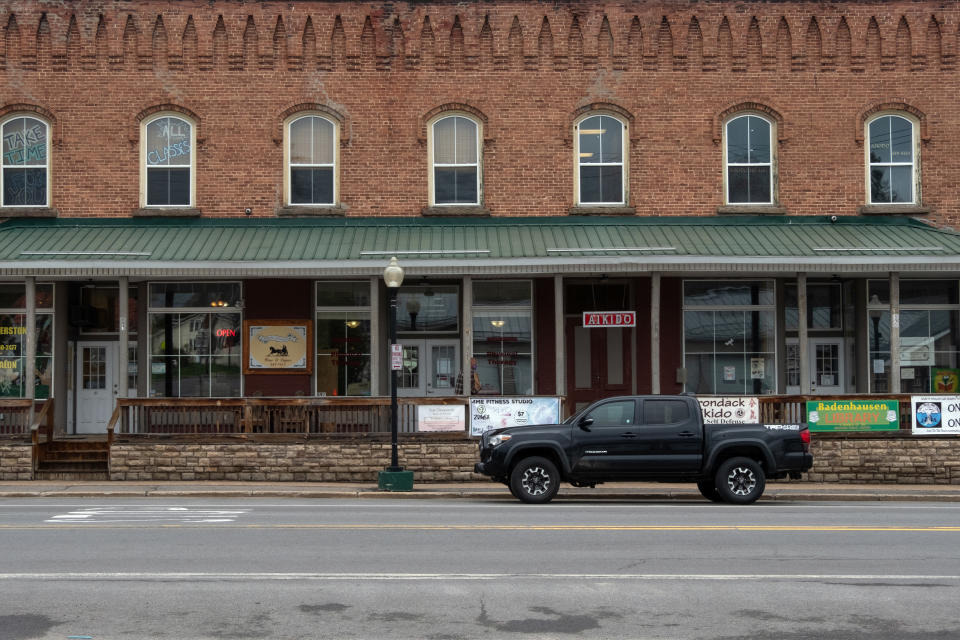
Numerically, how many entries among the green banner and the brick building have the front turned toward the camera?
2

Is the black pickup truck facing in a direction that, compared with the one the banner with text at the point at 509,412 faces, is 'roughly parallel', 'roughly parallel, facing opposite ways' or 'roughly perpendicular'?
roughly perpendicular

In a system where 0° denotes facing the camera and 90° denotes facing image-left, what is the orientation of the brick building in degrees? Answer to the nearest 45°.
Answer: approximately 0°

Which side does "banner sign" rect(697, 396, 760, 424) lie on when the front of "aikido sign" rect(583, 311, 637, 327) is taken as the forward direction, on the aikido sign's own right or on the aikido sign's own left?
on the aikido sign's own left

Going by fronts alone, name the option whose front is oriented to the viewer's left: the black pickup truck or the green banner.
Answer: the black pickup truck

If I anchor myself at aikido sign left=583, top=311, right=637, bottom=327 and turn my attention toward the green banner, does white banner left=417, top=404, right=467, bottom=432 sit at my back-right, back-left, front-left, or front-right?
back-right

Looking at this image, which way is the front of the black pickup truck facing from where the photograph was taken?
facing to the left of the viewer

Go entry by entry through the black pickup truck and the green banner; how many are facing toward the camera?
1

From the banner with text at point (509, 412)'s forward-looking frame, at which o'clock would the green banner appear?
The green banner is roughly at 9 o'clock from the banner with text.

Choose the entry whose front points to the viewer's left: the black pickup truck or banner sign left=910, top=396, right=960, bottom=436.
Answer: the black pickup truck

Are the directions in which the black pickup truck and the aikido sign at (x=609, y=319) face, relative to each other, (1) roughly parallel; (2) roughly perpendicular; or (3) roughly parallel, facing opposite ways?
roughly perpendicular

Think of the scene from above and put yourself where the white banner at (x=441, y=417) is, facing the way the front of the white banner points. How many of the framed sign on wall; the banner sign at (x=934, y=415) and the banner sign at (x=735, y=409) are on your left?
2
